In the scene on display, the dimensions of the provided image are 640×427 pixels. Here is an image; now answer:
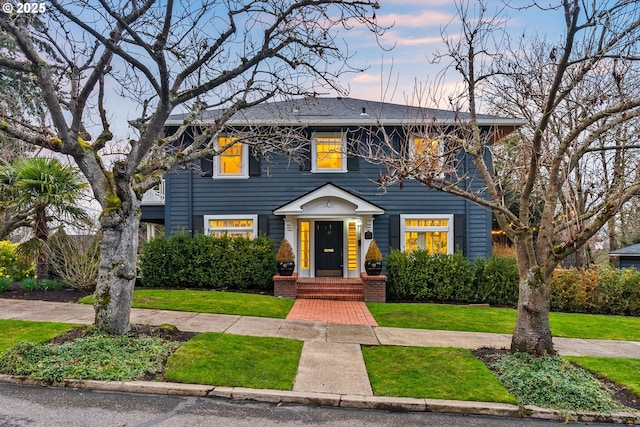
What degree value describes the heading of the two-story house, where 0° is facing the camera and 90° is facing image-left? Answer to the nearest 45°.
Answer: approximately 0°

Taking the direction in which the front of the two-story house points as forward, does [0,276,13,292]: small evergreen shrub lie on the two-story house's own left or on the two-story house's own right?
on the two-story house's own right

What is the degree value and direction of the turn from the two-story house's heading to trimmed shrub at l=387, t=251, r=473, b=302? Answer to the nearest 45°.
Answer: approximately 45° to its left

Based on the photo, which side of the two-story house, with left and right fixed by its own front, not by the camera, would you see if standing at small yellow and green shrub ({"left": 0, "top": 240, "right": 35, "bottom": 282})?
right

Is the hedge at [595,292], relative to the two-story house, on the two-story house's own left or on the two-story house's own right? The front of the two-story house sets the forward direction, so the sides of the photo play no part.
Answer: on the two-story house's own left

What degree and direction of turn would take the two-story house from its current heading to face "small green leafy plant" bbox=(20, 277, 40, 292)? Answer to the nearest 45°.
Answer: approximately 45° to its right
